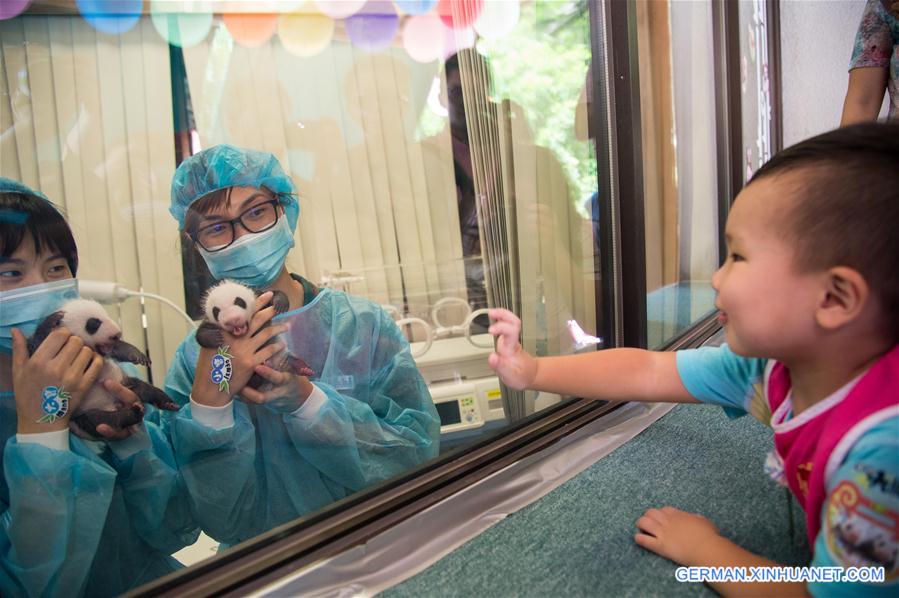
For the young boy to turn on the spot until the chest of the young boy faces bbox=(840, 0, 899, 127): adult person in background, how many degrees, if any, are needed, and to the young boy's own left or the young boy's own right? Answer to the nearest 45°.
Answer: approximately 90° to the young boy's own right

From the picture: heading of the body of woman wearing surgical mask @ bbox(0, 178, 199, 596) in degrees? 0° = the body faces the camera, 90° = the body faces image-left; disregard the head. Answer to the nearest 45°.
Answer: approximately 315°

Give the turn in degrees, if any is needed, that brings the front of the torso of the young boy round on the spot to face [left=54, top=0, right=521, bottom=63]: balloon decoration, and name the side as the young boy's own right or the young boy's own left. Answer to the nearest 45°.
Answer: approximately 45° to the young boy's own right

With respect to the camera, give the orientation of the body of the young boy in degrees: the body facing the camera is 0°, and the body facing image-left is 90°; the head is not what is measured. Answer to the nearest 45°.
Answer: approximately 90°

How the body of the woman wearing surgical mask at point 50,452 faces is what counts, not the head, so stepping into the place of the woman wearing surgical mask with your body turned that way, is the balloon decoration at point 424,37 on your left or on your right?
on your left

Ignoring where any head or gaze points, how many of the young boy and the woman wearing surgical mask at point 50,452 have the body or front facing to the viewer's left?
1

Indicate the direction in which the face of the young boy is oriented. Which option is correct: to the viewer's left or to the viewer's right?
to the viewer's left
